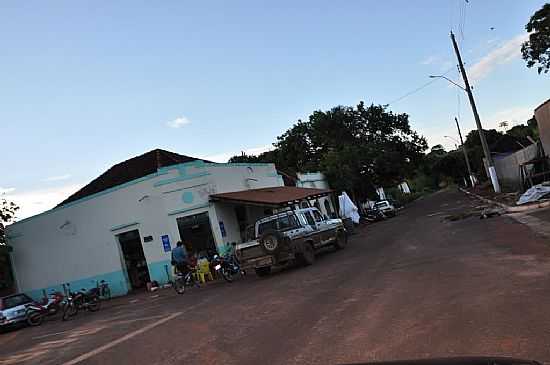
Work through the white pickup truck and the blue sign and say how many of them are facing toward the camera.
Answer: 1

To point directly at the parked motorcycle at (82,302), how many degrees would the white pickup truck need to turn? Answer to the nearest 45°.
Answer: approximately 135° to its left

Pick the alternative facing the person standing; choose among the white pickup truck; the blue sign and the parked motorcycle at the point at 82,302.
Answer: the blue sign

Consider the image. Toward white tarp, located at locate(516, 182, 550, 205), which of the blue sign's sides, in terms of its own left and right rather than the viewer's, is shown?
left

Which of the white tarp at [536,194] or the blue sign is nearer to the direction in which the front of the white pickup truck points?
the white tarp

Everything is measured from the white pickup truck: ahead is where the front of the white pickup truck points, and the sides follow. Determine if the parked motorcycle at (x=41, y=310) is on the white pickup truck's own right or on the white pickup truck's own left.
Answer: on the white pickup truck's own left

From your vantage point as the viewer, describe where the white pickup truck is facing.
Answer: facing away from the viewer and to the right of the viewer

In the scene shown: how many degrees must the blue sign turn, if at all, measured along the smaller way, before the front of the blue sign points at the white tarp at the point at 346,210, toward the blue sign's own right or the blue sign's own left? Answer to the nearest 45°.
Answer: approximately 135° to the blue sign's own left
